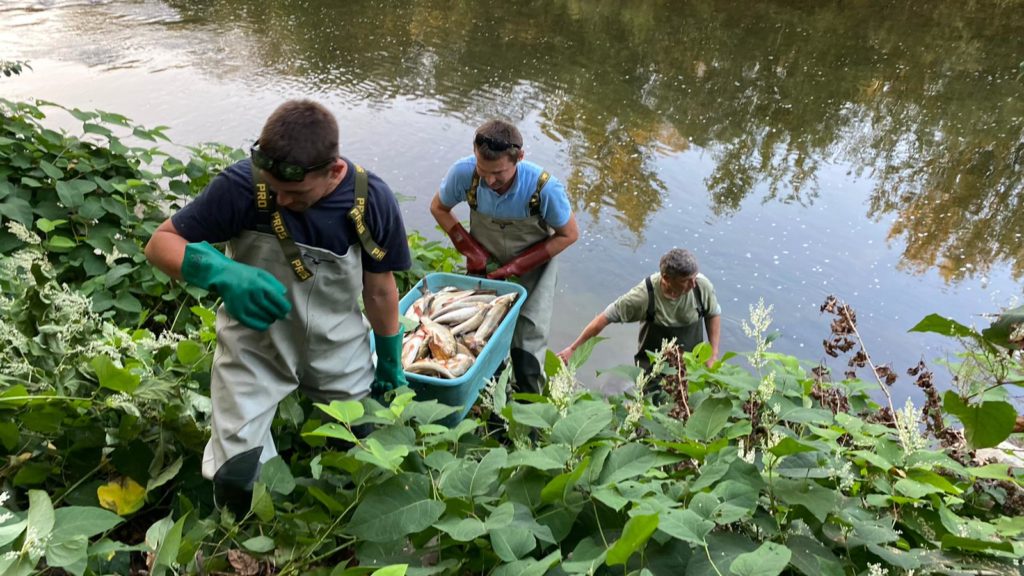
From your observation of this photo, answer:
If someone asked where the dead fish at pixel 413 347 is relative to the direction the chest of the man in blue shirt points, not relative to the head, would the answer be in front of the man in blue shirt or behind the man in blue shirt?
in front

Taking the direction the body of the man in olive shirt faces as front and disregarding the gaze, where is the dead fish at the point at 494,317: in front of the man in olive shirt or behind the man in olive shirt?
in front

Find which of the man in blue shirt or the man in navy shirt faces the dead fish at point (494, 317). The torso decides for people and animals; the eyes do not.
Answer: the man in blue shirt

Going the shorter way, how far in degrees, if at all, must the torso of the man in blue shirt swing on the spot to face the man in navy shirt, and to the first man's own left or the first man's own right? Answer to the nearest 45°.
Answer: approximately 45° to the first man's own right

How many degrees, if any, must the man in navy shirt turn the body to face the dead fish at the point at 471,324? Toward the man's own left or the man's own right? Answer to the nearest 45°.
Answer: approximately 135° to the man's own left

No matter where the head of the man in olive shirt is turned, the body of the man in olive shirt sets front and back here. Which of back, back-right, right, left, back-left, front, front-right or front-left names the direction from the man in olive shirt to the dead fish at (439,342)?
front-right

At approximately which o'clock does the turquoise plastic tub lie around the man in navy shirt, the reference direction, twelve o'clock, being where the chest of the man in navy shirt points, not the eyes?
The turquoise plastic tub is roughly at 8 o'clock from the man in navy shirt.

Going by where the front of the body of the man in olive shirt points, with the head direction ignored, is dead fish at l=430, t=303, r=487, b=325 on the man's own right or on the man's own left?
on the man's own right

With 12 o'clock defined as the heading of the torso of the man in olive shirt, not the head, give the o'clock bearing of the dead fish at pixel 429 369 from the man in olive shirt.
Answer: The dead fish is roughly at 1 o'clock from the man in olive shirt.
